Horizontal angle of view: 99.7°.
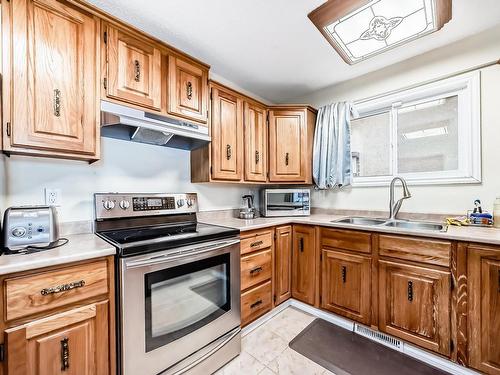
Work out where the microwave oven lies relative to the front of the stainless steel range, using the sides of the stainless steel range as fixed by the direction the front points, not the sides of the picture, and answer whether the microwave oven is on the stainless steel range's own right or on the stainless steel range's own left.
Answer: on the stainless steel range's own left

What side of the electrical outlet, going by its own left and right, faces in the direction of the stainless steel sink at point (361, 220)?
left

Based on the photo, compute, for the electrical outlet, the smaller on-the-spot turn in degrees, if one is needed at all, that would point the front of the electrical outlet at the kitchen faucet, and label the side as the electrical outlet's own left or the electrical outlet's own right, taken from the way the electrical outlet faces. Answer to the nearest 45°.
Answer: approximately 45° to the electrical outlet's own left

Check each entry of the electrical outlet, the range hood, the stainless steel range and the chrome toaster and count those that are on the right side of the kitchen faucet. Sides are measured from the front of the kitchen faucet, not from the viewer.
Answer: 4

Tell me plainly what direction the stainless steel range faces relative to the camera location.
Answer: facing the viewer and to the right of the viewer

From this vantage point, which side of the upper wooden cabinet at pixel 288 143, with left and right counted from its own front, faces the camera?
front

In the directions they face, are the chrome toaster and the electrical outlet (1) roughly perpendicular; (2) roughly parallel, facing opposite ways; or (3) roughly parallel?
roughly parallel

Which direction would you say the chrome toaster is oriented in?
toward the camera
